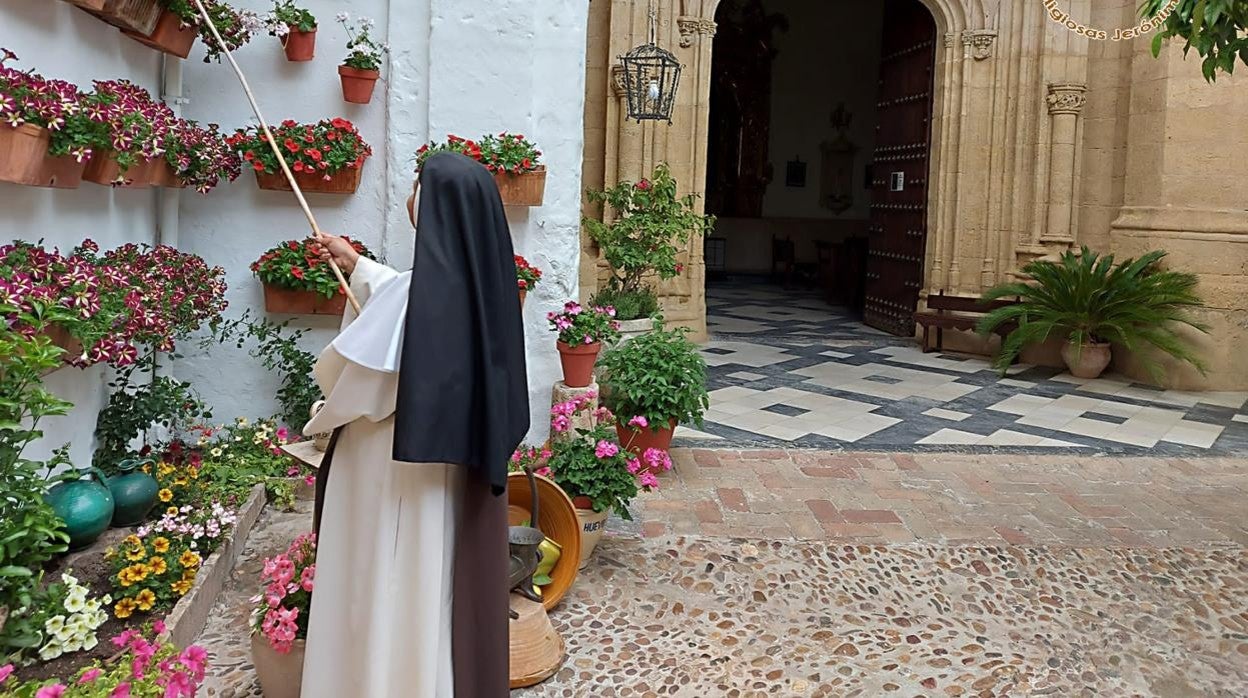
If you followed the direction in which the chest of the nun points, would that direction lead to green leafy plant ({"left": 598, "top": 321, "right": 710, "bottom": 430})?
no

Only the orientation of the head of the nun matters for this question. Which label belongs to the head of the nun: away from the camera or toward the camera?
away from the camera

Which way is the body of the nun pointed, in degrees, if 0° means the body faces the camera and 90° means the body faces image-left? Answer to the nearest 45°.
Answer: approximately 135°

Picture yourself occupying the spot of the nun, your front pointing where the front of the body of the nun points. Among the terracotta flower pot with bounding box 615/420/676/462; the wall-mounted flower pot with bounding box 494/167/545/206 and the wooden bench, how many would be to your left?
0

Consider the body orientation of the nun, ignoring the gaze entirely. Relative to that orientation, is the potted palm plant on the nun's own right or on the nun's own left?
on the nun's own right

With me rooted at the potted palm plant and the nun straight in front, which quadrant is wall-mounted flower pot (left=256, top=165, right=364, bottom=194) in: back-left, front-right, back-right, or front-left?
front-right

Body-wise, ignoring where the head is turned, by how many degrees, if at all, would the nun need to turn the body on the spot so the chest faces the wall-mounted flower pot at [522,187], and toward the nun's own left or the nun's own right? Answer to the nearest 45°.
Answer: approximately 45° to the nun's own right

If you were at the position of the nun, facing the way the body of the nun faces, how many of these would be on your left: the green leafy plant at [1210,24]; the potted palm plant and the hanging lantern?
0
